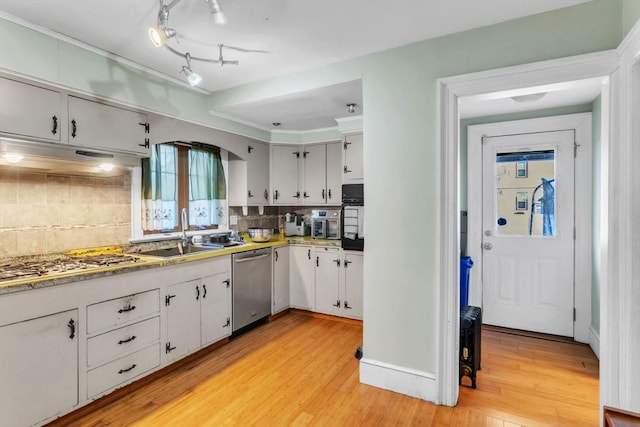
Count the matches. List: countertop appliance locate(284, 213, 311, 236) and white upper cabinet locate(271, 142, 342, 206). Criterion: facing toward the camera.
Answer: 2

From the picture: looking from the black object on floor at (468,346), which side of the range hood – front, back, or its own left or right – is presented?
front

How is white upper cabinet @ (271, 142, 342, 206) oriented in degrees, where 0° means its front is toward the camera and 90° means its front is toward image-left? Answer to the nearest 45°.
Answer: approximately 0°

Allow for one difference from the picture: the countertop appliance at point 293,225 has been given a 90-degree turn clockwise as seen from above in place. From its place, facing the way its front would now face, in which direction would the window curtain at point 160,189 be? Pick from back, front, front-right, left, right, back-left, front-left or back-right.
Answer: front-left

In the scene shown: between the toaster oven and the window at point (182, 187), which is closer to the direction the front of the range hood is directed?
the toaster oven

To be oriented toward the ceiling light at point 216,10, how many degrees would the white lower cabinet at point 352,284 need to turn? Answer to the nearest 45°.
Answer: approximately 45° to its left

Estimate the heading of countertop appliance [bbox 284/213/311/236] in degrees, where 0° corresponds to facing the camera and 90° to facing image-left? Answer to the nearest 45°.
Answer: approximately 0°

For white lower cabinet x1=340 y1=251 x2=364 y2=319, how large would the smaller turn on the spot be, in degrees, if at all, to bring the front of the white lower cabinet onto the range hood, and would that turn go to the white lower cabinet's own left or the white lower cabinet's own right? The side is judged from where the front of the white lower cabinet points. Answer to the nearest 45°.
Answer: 0° — it already faces it

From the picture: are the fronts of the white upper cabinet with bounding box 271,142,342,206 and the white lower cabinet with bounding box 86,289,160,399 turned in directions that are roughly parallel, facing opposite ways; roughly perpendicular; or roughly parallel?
roughly perpendicular

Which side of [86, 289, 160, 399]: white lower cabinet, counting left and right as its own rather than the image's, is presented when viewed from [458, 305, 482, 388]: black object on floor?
front
